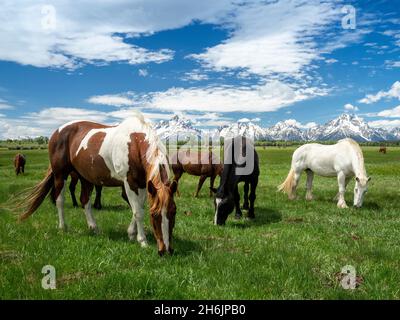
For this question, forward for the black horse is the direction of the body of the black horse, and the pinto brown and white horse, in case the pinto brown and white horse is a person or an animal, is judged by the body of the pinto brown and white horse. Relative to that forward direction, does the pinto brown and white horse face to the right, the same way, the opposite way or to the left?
to the left

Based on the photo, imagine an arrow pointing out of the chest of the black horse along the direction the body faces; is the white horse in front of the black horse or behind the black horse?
behind

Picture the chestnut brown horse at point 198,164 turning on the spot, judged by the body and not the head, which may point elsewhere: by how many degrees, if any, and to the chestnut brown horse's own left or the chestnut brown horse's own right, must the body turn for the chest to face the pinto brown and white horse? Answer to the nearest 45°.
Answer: approximately 90° to the chestnut brown horse's own right

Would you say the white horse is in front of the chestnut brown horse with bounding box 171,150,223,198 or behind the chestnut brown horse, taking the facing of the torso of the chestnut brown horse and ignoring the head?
in front

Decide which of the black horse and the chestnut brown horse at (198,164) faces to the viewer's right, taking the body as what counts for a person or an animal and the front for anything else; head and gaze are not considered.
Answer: the chestnut brown horse

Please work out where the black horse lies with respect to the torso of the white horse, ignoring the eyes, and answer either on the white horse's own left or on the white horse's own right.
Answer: on the white horse's own right

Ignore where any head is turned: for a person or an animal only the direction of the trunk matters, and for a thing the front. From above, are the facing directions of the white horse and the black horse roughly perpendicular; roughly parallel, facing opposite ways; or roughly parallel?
roughly perpendicular

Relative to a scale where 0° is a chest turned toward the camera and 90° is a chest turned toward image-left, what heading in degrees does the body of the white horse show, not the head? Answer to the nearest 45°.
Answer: approximately 315°

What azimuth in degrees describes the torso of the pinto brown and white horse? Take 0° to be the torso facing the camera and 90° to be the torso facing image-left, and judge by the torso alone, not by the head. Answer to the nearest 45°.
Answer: approximately 315°

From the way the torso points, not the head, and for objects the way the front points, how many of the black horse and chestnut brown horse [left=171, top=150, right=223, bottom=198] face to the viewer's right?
1
